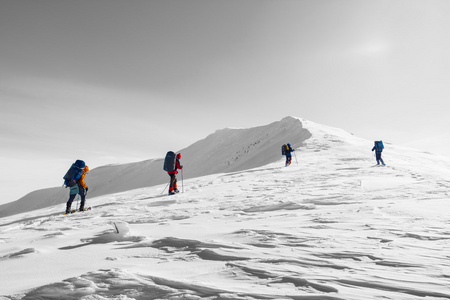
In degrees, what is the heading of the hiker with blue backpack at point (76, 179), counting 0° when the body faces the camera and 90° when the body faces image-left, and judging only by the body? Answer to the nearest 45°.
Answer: approximately 225°
